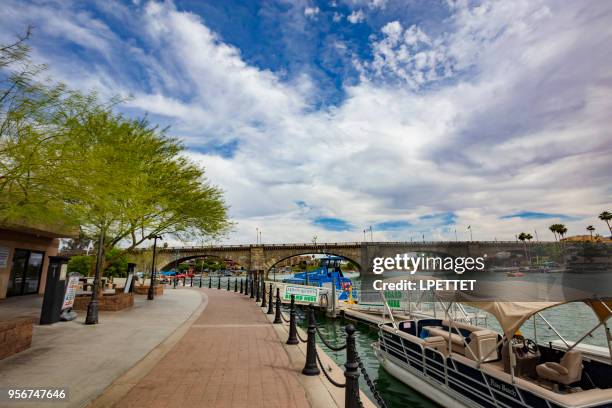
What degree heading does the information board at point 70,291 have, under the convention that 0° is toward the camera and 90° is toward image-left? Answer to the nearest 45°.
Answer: approximately 315°

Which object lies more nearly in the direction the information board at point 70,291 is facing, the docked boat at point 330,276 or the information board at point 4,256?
the docked boat

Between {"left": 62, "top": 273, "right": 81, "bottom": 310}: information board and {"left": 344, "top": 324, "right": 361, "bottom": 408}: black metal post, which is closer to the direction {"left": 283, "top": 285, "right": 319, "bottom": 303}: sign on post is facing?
the black metal post

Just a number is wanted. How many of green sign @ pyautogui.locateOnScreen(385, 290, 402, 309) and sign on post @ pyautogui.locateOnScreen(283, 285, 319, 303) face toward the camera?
2

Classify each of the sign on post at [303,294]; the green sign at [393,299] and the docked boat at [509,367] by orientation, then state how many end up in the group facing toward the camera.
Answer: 2

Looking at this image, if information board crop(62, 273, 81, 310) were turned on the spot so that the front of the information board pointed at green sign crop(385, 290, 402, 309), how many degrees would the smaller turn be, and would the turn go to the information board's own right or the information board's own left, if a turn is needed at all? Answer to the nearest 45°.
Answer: approximately 45° to the information board's own left

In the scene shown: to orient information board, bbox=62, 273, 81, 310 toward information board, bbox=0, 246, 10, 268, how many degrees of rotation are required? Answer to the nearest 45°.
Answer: approximately 135° to its left

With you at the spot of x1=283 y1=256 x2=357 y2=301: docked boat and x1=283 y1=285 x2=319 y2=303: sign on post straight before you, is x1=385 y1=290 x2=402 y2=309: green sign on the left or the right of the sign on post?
left

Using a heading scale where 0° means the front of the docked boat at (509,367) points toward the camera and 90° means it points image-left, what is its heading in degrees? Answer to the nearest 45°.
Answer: approximately 135°

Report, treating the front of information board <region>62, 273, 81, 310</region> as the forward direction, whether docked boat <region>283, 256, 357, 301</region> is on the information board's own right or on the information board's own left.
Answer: on the information board's own left

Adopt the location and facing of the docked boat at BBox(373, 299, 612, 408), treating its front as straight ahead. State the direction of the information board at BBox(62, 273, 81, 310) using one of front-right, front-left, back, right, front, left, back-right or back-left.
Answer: front-left

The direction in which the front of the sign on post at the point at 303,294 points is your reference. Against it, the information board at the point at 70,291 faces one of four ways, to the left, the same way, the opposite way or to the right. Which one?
to the left

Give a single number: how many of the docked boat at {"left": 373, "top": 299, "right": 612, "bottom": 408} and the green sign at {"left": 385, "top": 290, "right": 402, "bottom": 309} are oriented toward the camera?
1
